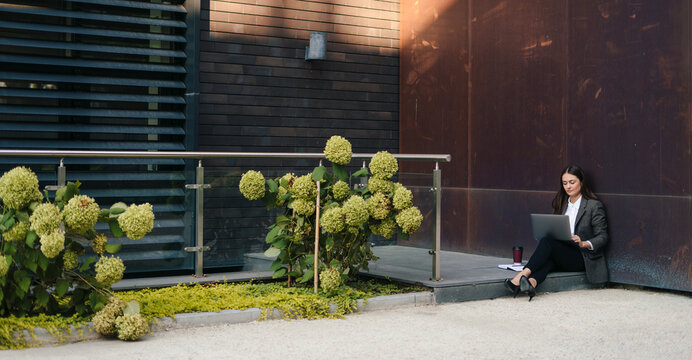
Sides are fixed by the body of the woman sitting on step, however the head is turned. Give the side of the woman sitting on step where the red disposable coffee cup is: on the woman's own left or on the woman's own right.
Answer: on the woman's own right

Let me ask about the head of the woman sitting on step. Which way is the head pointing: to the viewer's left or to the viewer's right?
to the viewer's left

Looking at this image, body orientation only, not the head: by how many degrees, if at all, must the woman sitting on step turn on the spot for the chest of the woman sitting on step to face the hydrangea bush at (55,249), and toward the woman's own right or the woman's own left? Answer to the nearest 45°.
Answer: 0° — they already face it

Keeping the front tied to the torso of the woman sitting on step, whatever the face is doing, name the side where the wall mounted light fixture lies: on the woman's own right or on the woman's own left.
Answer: on the woman's own right

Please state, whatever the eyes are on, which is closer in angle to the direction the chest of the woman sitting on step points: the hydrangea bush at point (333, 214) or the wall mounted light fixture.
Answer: the hydrangea bush

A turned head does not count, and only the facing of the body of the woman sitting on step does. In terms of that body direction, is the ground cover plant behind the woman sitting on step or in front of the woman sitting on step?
in front

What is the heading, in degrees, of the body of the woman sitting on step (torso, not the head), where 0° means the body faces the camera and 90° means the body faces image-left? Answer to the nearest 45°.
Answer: approximately 45°

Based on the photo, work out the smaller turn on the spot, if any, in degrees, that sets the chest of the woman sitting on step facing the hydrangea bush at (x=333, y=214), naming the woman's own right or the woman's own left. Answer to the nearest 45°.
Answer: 0° — they already face it

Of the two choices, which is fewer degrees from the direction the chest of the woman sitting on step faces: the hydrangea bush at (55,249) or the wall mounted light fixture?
the hydrangea bush

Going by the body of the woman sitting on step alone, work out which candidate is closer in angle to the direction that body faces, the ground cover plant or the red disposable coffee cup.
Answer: the ground cover plant
